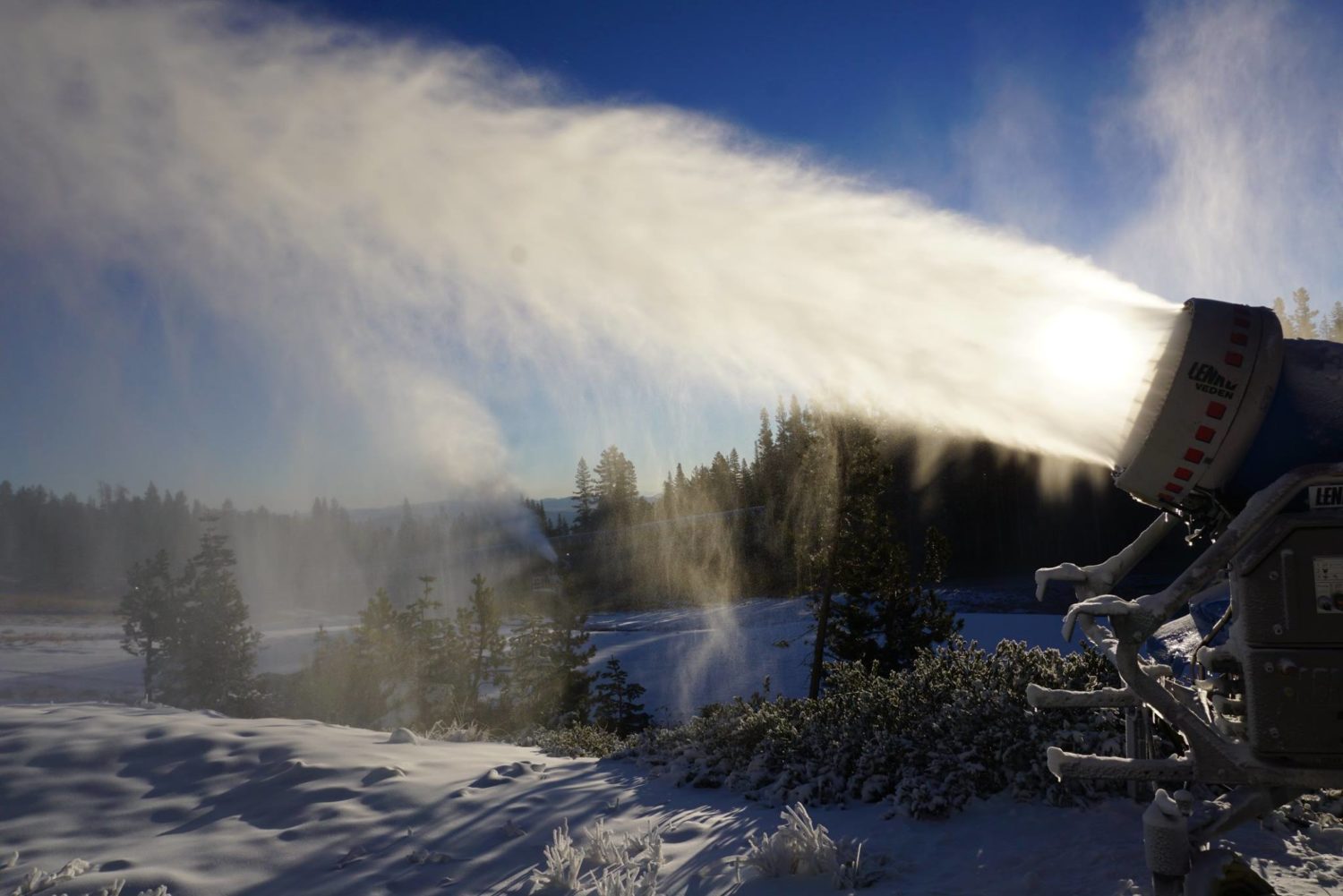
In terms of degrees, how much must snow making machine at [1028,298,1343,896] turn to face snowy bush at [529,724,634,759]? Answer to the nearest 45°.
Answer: approximately 45° to its right

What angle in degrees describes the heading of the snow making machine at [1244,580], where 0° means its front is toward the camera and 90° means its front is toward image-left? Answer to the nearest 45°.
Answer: approximately 90°

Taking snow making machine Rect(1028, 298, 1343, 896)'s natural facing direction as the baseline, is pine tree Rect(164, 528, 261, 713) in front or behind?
in front

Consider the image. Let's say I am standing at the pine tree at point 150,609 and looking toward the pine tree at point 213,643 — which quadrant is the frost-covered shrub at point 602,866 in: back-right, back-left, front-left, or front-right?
front-right

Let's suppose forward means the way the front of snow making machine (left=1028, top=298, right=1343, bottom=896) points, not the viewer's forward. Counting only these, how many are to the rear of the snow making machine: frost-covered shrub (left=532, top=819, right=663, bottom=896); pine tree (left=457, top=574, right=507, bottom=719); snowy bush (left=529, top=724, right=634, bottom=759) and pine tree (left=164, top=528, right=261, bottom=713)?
0

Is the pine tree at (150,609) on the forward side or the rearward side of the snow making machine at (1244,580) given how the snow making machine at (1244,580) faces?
on the forward side

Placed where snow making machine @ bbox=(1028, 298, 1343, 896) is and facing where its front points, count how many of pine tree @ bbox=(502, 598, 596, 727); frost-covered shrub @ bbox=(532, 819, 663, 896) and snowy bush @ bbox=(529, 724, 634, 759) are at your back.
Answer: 0

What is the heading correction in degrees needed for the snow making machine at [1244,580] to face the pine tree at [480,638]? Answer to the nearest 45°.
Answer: approximately 45° to its right
